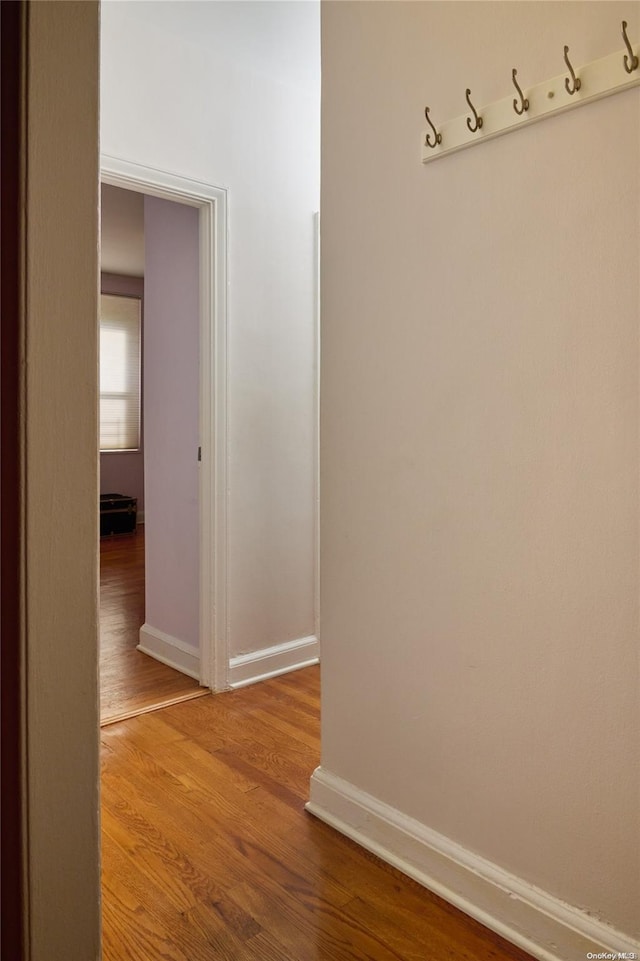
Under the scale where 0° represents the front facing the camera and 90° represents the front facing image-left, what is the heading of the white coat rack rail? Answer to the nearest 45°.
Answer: approximately 45°

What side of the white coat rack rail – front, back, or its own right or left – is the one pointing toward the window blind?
right
